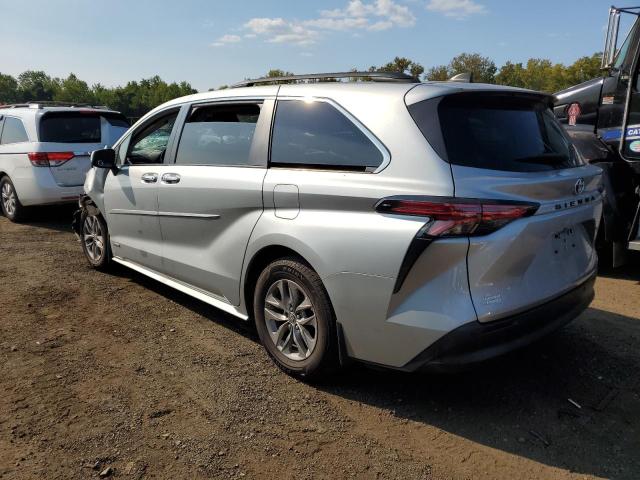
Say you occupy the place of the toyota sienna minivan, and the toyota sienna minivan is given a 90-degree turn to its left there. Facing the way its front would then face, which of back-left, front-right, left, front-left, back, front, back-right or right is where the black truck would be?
back

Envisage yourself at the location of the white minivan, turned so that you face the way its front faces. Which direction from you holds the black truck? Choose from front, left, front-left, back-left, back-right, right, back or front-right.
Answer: back

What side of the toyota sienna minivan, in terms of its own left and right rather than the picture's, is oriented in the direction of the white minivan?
front

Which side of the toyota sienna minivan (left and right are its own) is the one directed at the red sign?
right

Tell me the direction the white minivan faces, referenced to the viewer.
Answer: facing away from the viewer and to the left of the viewer

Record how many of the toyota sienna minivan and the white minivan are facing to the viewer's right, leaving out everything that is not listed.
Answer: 0

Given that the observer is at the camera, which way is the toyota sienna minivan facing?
facing away from the viewer and to the left of the viewer

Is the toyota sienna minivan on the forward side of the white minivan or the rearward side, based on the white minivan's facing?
on the rearward side

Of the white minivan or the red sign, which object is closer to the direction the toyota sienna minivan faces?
the white minivan
